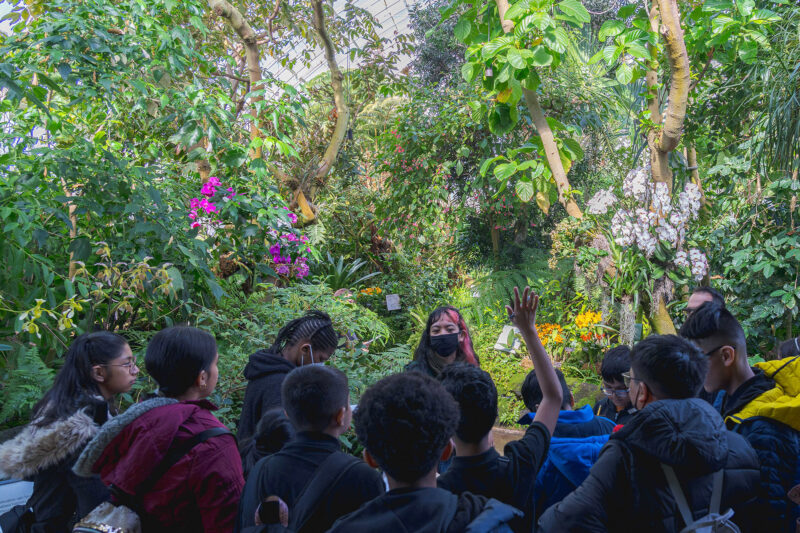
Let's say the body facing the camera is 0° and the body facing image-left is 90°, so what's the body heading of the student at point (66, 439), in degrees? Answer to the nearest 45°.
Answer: approximately 270°

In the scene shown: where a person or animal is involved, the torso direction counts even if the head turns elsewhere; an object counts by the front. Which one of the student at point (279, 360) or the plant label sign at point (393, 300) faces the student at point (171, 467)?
the plant label sign

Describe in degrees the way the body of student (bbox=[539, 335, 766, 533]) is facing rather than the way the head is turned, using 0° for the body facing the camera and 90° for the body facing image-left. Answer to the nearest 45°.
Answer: approximately 135°

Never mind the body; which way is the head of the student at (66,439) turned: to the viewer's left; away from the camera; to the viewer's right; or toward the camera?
to the viewer's right

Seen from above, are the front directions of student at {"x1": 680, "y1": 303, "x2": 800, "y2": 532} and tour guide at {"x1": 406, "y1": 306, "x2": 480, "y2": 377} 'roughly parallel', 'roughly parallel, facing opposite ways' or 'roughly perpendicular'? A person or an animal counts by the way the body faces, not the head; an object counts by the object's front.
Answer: roughly perpendicular

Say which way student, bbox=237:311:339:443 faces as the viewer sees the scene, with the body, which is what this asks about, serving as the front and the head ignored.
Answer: to the viewer's right

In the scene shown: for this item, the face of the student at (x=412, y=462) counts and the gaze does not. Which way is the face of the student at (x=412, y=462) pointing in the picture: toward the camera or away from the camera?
away from the camera

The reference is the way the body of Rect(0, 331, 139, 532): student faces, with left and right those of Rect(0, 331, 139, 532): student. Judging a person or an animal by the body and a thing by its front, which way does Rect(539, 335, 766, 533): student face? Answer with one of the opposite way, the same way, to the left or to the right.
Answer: to the left

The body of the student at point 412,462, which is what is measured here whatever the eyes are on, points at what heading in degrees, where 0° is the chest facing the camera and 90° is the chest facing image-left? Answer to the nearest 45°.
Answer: approximately 180°

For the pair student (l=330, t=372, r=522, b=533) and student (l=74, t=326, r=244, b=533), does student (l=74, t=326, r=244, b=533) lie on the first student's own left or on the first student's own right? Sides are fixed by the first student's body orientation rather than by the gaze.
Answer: on the first student's own left

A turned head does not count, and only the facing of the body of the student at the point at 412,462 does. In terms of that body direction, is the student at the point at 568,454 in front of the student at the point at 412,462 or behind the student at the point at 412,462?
in front

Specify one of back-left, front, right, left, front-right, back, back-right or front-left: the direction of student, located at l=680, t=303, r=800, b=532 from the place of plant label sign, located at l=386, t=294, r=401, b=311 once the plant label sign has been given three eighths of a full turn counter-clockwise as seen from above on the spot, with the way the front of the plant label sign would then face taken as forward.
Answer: back-right

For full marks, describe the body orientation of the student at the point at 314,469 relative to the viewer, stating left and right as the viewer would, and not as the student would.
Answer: facing away from the viewer and to the right of the viewer

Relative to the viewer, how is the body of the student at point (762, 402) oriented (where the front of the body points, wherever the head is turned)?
to the viewer's left

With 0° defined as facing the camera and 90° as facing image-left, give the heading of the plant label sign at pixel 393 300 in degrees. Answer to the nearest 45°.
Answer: approximately 0°

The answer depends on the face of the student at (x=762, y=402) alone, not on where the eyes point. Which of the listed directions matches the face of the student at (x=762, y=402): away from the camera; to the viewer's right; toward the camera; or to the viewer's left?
to the viewer's left

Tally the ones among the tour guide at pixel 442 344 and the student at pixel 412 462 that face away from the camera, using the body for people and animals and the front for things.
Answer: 1

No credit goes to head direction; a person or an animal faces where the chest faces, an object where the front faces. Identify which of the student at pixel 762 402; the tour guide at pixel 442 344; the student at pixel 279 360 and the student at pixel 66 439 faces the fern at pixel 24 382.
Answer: the student at pixel 762 402
